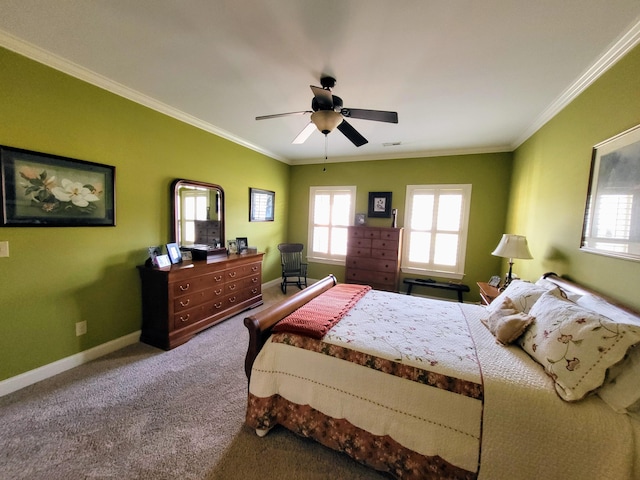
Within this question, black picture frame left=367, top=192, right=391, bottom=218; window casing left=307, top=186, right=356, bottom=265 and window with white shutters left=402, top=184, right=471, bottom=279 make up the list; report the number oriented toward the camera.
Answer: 3

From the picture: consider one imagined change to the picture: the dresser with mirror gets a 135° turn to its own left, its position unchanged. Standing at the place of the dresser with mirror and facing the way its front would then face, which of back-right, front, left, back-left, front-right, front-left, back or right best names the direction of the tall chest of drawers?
right

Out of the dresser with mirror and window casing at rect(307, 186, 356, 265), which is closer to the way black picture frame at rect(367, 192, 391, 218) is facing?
the dresser with mirror

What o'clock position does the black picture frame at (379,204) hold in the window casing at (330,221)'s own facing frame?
The black picture frame is roughly at 10 o'clock from the window casing.

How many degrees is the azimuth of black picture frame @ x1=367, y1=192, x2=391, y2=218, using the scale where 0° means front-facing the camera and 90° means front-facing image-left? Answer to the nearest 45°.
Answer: approximately 0°

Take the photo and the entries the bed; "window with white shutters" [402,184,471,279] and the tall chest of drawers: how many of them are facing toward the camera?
2

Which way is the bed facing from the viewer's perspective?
to the viewer's left

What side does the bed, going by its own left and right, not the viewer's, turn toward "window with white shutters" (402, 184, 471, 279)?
right

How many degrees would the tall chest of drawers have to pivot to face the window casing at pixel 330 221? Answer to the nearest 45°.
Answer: approximately 135° to its right

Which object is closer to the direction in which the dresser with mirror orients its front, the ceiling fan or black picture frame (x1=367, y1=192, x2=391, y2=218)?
the ceiling fan

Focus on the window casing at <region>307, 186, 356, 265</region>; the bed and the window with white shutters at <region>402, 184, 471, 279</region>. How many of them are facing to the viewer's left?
1

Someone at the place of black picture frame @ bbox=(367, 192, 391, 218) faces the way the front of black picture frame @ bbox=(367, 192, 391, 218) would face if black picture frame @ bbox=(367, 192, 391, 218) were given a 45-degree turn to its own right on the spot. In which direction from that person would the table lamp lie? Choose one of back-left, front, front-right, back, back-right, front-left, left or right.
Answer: left

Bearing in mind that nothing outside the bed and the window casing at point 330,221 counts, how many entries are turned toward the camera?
1

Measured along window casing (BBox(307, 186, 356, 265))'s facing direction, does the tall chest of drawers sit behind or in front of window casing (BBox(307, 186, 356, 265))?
in front

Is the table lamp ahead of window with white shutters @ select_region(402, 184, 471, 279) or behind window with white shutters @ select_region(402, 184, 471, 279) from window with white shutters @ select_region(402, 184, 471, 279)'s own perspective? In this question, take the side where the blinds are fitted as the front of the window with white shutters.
ahead
